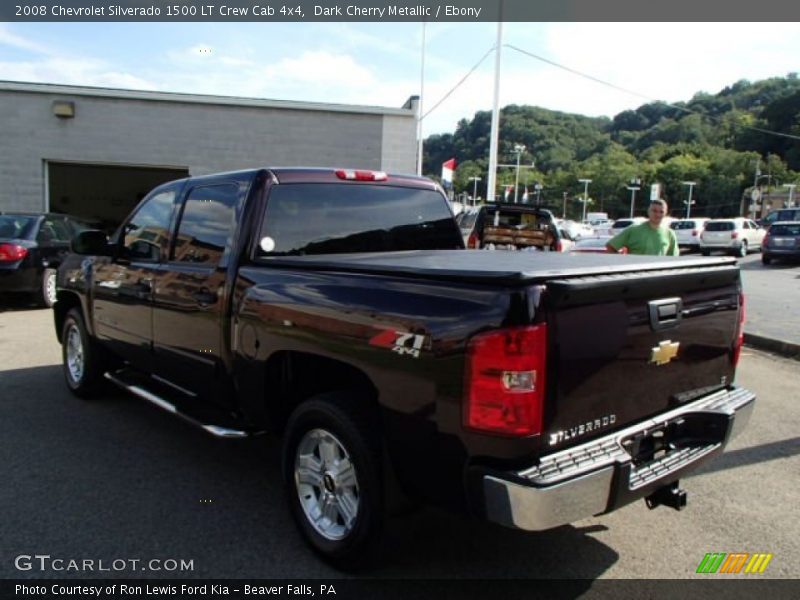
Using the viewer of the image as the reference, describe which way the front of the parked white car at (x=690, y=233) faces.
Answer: facing away from the viewer and to the right of the viewer

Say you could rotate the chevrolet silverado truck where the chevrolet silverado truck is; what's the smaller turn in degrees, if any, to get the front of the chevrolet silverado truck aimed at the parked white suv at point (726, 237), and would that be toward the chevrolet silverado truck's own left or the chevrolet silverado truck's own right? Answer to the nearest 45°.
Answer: approximately 90° to the chevrolet silverado truck's own right

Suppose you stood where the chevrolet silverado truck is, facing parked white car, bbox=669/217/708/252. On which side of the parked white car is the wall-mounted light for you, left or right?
left

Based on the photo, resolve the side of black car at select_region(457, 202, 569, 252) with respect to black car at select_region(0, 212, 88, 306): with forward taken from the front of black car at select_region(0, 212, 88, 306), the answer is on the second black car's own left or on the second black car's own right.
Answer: on the second black car's own right

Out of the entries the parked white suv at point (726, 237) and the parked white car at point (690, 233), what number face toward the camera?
0

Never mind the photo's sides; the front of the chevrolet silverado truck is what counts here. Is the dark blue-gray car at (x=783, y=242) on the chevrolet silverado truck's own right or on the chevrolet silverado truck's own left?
on the chevrolet silverado truck's own right

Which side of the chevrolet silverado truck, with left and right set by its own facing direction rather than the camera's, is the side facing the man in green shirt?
right

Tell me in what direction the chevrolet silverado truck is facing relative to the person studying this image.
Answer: facing away from the viewer and to the left of the viewer

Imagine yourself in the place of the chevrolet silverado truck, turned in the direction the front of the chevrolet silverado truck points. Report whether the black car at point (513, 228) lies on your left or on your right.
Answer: on your right

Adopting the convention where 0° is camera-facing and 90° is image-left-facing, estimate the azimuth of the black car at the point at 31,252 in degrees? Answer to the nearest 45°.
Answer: approximately 225°

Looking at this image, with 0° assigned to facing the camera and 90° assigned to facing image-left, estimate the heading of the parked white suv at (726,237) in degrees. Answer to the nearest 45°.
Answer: approximately 225°

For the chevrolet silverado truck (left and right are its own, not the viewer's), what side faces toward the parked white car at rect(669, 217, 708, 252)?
right
